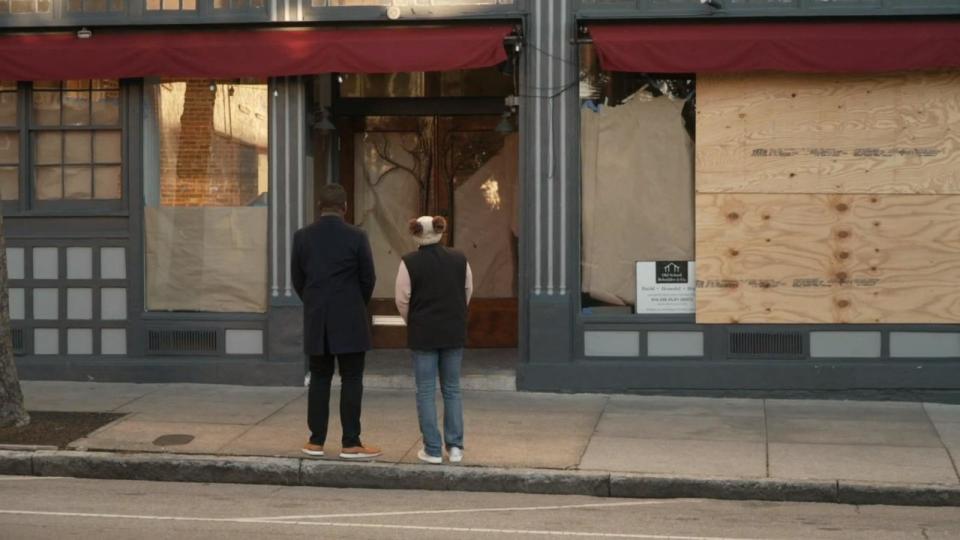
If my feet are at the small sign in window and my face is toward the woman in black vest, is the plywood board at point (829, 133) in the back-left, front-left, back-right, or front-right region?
back-left

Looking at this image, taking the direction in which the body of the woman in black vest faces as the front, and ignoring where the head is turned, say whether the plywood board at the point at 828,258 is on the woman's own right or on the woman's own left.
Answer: on the woman's own right

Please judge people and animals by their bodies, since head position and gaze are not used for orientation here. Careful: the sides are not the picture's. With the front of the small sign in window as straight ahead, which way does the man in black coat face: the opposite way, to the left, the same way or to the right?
the opposite way

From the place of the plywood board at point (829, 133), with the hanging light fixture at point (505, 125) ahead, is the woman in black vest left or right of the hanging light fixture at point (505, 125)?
left

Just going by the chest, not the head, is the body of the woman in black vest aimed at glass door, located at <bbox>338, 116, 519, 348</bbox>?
yes

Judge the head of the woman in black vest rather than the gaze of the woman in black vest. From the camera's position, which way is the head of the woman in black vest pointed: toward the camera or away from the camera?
away from the camera

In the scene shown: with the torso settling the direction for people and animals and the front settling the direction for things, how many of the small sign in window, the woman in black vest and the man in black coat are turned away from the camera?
2

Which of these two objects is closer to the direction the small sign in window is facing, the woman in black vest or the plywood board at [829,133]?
the woman in black vest

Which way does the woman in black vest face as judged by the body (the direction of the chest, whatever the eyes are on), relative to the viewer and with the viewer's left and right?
facing away from the viewer

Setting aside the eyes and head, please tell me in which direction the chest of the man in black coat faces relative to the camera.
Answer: away from the camera

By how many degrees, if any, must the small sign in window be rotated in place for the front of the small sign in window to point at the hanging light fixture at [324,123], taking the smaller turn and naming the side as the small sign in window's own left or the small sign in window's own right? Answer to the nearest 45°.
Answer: approximately 90° to the small sign in window's own right

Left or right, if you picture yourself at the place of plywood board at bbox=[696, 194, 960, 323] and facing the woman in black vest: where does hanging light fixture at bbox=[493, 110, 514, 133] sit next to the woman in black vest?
right
